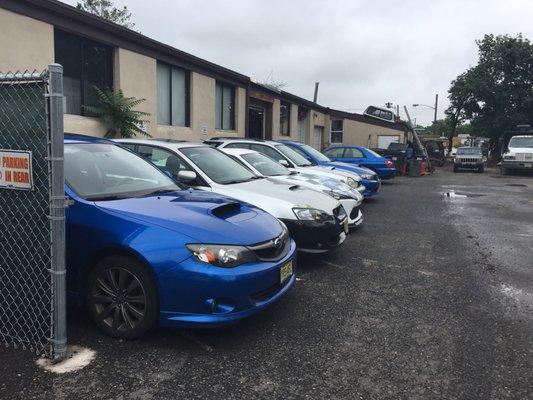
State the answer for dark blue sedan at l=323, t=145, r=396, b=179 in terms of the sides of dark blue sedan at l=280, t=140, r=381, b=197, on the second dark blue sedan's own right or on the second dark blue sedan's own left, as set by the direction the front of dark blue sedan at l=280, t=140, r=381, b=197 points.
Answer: on the second dark blue sedan's own left

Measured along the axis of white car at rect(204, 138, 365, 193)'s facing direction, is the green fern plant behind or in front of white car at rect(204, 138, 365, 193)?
behind

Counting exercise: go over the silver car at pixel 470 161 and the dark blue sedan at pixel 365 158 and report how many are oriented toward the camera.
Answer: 1

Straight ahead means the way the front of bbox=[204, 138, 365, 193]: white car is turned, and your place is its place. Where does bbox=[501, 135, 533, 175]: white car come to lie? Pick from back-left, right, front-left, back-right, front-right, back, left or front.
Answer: left

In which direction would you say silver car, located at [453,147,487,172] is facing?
toward the camera

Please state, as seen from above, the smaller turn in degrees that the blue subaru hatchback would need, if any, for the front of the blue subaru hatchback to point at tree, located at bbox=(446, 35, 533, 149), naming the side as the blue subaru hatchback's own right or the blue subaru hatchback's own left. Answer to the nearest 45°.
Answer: approximately 90° to the blue subaru hatchback's own left

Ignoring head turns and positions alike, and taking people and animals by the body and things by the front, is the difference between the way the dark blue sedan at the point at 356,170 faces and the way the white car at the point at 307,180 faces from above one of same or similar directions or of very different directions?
same or similar directions

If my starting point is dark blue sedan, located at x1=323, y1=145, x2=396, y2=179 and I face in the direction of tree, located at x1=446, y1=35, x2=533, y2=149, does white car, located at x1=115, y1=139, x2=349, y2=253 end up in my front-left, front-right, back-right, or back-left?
back-right

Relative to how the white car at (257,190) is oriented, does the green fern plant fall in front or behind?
behind

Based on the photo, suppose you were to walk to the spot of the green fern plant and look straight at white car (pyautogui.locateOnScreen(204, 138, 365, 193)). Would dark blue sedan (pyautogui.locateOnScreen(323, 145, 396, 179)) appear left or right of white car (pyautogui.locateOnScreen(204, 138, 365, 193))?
left

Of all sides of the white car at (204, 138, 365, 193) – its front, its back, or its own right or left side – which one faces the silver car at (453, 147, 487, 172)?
left

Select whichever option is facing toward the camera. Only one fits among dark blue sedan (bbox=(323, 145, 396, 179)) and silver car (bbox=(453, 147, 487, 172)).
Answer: the silver car

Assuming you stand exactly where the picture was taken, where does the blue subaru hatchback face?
facing the viewer and to the right of the viewer

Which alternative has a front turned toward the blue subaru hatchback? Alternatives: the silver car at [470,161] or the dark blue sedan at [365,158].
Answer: the silver car

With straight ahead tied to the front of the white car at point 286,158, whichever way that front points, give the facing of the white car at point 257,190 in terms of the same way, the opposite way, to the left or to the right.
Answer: the same way
